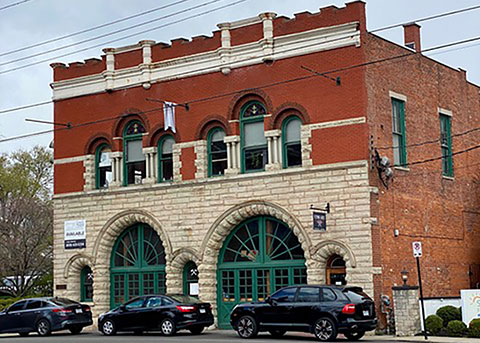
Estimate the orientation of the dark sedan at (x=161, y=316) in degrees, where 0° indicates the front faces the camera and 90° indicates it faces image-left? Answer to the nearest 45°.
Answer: approximately 135°

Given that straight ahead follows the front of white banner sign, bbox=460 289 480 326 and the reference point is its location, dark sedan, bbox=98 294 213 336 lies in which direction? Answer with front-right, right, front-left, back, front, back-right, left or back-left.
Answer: right

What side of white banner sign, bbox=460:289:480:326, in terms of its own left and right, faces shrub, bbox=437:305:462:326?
right

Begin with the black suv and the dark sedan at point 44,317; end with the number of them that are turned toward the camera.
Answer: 0

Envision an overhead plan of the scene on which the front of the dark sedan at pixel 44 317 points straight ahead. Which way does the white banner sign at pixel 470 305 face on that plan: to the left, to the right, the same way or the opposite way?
to the left

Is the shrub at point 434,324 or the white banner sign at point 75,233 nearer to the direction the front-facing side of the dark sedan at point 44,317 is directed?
the white banner sign

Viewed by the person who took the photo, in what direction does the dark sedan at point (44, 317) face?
facing away from the viewer and to the left of the viewer

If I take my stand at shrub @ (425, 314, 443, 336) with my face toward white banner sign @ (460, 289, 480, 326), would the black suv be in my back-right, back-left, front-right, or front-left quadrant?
back-right

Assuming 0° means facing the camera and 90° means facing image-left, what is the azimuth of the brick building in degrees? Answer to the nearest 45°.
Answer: approximately 45°

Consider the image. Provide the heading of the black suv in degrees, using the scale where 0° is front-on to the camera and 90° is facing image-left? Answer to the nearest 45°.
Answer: approximately 135°

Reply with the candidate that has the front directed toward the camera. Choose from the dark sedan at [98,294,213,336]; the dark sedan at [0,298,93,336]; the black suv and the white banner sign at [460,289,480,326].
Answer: the white banner sign
